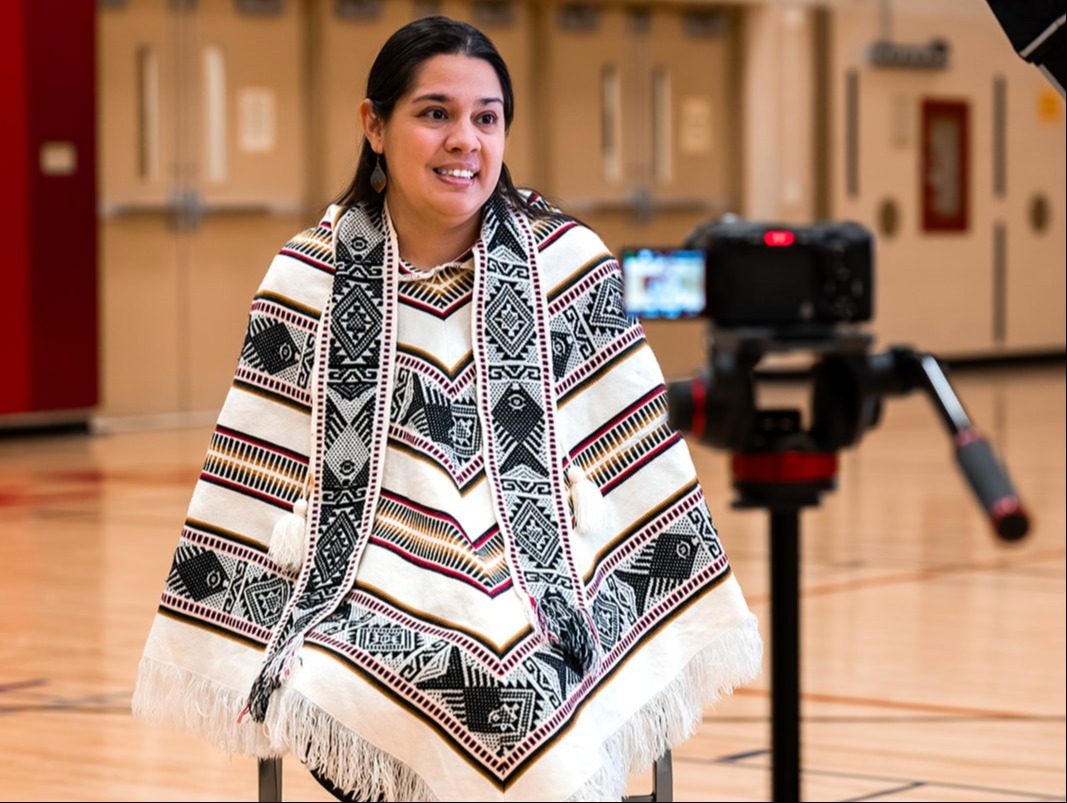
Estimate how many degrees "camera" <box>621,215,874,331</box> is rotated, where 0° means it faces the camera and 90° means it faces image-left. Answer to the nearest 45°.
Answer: approximately 180°

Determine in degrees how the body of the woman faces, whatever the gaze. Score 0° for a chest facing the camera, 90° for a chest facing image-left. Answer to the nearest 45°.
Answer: approximately 0°

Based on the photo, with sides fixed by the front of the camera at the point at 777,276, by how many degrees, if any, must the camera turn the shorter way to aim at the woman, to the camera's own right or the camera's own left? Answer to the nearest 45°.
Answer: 0° — it already faces them

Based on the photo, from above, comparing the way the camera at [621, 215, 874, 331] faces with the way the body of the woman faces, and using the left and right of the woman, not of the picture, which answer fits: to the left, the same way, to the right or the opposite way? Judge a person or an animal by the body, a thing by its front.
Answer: the opposite way

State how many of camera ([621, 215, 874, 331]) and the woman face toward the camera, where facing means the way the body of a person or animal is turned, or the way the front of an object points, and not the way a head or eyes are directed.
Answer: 1

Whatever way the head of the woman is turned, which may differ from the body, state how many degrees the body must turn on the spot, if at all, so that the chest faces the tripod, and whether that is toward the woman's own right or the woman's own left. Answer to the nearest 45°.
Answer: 0° — they already face it

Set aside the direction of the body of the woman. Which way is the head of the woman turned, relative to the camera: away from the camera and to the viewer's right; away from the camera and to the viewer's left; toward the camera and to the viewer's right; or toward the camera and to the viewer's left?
toward the camera and to the viewer's right
